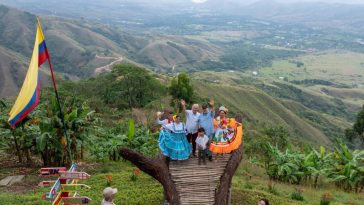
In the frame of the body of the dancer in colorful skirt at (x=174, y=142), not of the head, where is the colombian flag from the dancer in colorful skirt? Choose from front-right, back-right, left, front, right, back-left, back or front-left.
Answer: front-right

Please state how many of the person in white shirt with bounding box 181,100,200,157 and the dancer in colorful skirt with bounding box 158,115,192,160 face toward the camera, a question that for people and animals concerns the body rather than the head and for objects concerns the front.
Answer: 2

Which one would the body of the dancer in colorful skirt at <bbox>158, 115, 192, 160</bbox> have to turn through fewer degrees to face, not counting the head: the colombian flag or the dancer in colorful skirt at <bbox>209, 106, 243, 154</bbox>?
the colombian flag

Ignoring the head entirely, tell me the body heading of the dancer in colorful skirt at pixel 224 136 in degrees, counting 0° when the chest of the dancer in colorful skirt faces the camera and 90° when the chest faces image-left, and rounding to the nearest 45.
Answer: approximately 0°

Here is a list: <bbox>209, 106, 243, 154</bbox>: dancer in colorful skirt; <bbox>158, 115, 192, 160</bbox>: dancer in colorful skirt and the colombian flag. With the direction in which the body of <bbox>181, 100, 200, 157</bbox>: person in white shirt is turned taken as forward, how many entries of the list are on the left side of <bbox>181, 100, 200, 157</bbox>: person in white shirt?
1

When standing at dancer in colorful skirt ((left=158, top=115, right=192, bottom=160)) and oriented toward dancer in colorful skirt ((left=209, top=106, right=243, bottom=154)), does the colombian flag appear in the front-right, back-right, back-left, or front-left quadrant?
back-right

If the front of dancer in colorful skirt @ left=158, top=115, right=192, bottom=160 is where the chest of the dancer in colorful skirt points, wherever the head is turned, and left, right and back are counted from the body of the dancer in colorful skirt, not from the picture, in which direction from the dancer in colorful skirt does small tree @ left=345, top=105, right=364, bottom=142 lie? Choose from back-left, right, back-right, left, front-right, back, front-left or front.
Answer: back-left
